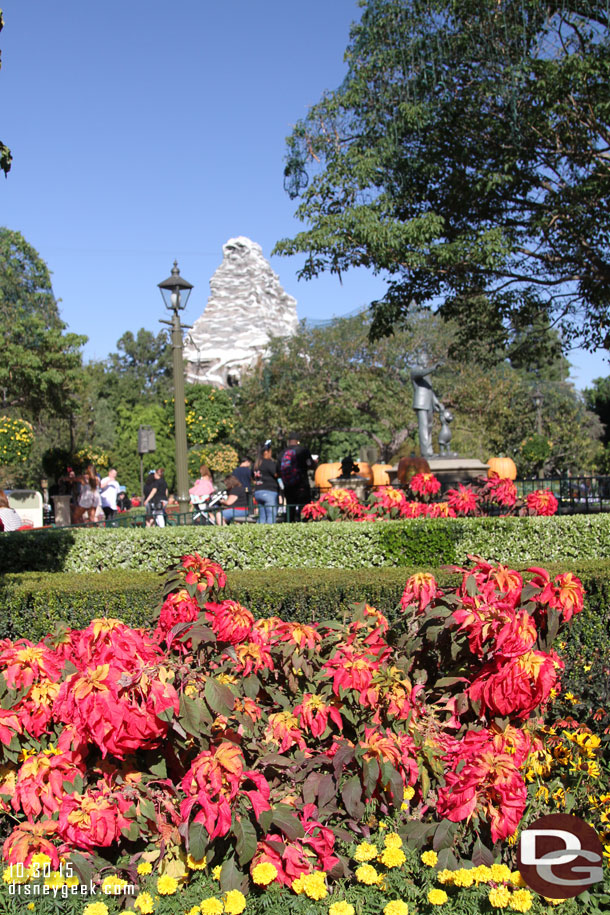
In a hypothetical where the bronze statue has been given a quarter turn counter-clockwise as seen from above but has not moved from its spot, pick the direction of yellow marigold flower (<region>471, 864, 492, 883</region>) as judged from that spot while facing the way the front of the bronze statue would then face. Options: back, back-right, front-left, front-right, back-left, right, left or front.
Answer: back-right

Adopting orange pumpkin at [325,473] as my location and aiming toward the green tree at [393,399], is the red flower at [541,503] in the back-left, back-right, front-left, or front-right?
back-right

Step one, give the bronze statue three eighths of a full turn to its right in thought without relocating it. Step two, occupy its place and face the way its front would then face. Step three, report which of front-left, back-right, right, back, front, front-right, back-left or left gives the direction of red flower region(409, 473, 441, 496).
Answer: left

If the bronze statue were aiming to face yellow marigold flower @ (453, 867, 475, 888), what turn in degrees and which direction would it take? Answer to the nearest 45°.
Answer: approximately 45° to its right

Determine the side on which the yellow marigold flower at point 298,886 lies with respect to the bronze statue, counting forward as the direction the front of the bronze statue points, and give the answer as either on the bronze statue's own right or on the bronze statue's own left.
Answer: on the bronze statue's own right

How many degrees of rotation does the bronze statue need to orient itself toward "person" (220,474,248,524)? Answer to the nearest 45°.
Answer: approximately 135° to its right

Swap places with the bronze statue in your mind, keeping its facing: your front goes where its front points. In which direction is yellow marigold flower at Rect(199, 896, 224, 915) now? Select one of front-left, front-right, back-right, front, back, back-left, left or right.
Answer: front-right

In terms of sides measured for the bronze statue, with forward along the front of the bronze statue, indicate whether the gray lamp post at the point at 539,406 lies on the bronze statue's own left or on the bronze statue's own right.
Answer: on the bronze statue's own left

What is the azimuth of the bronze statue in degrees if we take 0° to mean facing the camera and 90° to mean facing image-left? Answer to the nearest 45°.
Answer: approximately 315°

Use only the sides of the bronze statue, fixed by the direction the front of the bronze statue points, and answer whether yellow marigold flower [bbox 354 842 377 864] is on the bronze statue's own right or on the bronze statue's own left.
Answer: on the bronze statue's own right

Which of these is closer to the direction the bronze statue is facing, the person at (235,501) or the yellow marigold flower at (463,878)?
the yellow marigold flower

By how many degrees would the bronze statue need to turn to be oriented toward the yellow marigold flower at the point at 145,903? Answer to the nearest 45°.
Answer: approximately 45° to its right

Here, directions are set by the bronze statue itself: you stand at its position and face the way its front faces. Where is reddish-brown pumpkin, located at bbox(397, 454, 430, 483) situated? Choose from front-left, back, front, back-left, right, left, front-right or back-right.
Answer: front-right
